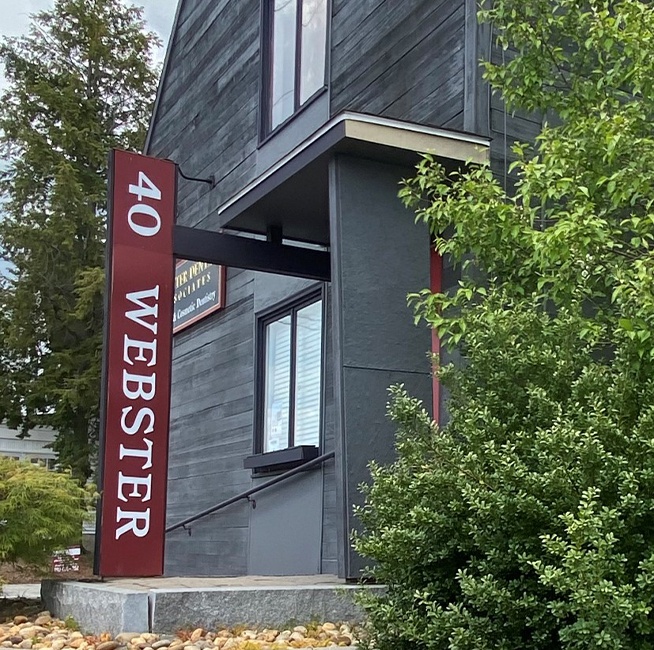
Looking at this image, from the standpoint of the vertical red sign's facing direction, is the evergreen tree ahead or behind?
behind

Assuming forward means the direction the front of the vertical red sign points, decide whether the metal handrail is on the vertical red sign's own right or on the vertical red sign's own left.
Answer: on the vertical red sign's own left

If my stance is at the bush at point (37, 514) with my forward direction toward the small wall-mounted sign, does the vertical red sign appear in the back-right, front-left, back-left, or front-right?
front-right

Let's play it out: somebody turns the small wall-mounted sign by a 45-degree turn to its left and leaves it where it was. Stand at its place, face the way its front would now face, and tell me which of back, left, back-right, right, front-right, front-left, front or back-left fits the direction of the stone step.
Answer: front

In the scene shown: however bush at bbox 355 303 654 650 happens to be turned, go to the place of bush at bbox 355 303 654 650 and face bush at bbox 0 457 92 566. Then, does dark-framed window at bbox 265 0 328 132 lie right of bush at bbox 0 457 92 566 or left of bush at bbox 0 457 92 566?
right

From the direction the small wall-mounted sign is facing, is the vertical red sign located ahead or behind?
ahead

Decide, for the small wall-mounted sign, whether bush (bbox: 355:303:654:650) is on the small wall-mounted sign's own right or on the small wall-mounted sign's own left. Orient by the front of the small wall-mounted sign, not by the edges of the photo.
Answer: on the small wall-mounted sign's own left

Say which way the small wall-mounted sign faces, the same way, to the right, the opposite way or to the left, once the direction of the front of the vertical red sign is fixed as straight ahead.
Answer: to the right

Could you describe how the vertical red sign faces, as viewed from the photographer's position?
facing the viewer and to the right of the viewer

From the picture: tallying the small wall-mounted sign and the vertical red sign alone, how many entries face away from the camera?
0

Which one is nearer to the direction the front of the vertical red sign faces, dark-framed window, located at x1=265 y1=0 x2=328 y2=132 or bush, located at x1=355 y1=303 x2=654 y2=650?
the bush

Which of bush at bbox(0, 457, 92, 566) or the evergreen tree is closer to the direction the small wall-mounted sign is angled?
the bush
